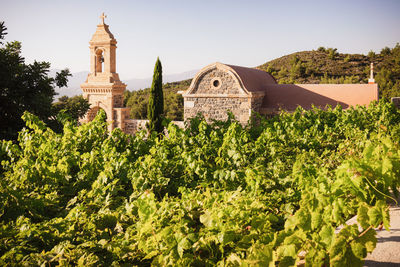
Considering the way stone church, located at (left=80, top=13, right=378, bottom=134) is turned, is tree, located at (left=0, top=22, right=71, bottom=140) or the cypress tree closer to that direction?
the tree

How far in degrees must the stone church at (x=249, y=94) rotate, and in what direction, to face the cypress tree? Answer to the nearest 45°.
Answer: approximately 90° to its right

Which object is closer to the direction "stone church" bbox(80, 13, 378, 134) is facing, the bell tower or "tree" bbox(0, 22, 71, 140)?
the tree

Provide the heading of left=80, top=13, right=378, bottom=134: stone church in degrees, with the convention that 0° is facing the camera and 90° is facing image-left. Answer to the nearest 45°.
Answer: approximately 45°

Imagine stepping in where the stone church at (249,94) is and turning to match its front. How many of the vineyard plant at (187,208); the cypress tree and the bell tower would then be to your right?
2

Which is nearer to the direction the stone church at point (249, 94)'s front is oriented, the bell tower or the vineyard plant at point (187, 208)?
the vineyard plant

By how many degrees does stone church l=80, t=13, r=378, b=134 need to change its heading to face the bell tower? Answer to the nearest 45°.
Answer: approximately 90° to its right
